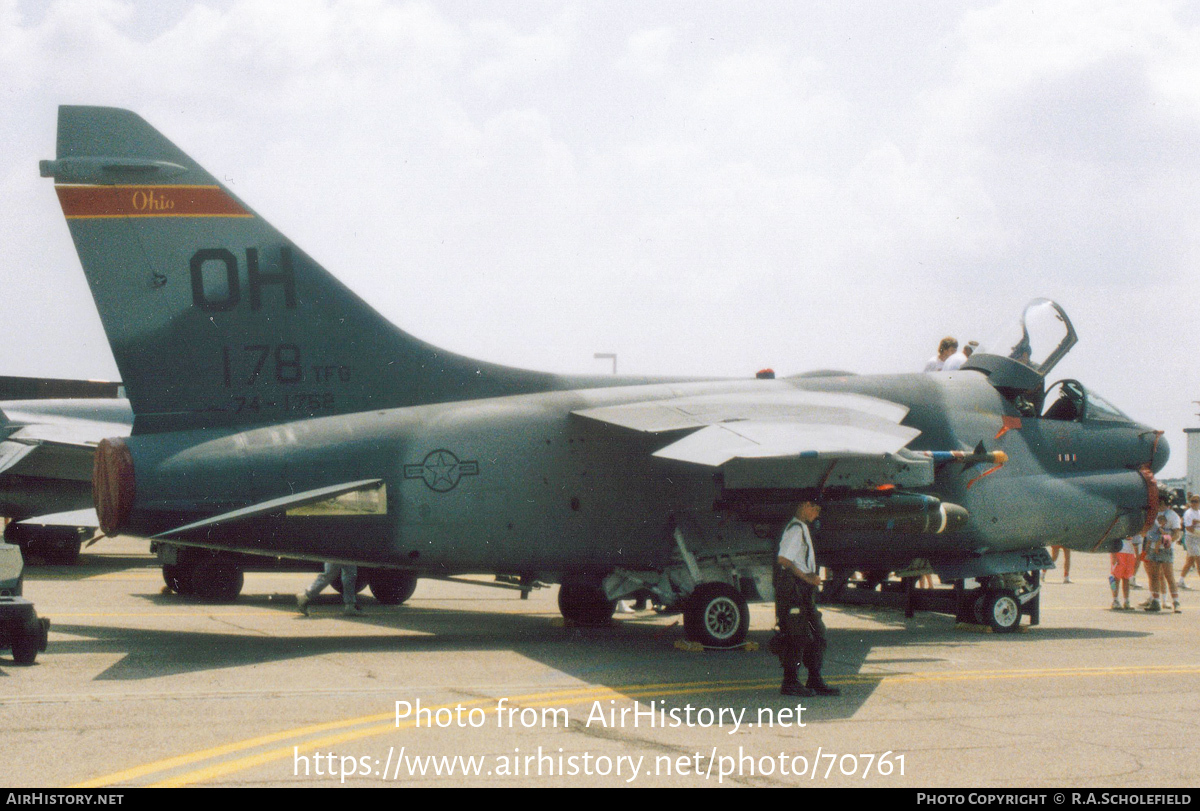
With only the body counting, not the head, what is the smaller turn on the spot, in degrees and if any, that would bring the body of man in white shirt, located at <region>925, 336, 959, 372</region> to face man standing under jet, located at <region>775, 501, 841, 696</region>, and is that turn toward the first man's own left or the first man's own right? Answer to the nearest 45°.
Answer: approximately 90° to the first man's own right

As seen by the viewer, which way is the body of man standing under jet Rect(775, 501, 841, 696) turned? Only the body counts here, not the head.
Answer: to the viewer's right

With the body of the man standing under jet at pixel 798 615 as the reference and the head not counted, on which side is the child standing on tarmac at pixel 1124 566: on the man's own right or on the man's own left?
on the man's own left

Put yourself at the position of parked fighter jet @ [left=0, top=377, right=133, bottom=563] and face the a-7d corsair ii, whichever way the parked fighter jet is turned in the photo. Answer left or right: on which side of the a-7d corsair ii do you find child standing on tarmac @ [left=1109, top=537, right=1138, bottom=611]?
left

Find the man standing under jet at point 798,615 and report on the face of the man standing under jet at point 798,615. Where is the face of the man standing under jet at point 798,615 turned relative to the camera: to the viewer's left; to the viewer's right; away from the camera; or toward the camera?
to the viewer's right

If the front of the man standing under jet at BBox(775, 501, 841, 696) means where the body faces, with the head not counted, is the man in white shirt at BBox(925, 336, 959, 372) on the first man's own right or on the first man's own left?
on the first man's own left

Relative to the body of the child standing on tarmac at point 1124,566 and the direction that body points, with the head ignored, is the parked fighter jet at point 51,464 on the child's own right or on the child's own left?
on the child's own right

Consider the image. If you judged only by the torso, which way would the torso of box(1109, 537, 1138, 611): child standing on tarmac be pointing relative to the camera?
toward the camera
